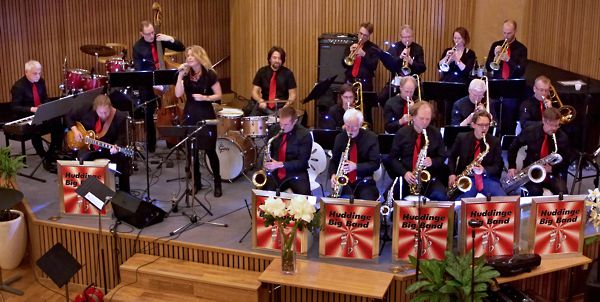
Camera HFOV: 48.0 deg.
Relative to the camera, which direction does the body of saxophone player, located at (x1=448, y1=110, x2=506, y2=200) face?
toward the camera

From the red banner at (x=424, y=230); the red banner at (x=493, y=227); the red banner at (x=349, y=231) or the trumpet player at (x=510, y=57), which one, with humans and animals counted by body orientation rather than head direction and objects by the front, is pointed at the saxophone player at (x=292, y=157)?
the trumpet player

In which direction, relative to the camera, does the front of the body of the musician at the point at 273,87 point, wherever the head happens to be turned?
toward the camera

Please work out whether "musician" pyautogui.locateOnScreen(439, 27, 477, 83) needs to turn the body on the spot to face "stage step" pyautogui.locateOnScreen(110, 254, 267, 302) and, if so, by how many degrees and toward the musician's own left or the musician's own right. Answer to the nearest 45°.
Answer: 0° — they already face it

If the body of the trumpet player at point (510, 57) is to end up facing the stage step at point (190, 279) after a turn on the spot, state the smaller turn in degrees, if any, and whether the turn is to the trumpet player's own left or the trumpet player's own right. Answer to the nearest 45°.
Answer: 0° — they already face it

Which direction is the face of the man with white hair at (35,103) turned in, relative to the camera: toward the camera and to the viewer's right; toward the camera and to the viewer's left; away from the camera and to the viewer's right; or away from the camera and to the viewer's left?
toward the camera and to the viewer's right

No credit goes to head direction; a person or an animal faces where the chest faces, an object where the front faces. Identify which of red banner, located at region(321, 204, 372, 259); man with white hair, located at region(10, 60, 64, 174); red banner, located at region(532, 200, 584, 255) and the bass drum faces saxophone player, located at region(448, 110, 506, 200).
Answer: the man with white hair

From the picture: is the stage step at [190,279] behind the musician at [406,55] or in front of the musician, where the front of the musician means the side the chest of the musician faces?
in front

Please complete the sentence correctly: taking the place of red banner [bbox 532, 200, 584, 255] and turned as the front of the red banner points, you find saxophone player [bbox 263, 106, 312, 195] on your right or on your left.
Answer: on your right

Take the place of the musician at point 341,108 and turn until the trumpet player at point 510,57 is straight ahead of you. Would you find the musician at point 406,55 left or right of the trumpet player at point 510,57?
left

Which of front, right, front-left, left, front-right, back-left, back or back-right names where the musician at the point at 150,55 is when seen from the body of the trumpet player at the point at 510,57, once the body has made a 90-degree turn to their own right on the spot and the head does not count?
front-left

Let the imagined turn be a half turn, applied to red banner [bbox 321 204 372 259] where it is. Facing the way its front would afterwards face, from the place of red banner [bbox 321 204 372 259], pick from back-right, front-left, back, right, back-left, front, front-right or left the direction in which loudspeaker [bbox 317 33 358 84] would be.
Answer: front
